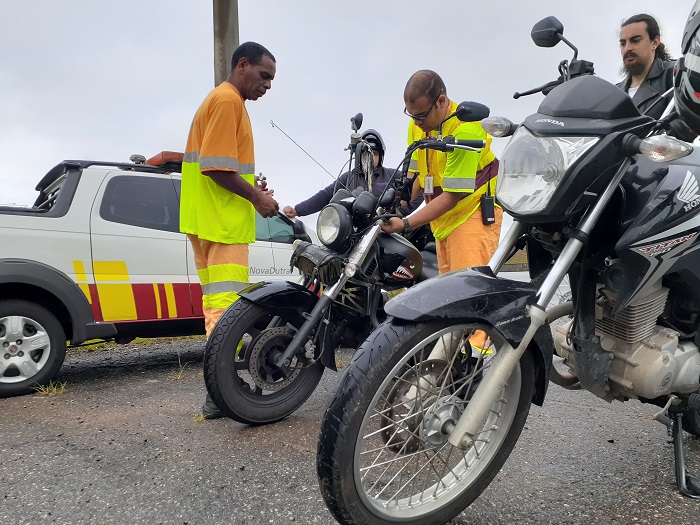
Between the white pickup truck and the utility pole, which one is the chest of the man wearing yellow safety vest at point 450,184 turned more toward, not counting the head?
the white pickup truck

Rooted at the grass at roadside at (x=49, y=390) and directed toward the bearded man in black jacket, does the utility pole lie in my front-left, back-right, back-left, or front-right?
front-left

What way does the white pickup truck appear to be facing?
to the viewer's right

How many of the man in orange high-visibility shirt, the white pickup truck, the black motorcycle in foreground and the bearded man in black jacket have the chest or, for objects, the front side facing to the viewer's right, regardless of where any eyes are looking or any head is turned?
2

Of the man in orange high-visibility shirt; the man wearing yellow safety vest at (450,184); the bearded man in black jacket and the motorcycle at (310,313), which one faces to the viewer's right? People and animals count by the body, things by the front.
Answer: the man in orange high-visibility shirt

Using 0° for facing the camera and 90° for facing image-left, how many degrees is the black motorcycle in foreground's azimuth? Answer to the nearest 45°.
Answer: approximately 45°

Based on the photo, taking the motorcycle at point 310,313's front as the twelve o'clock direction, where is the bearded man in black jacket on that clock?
The bearded man in black jacket is roughly at 7 o'clock from the motorcycle.

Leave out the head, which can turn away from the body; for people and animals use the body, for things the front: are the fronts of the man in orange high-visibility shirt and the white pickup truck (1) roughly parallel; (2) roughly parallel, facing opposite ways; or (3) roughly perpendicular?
roughly parallel

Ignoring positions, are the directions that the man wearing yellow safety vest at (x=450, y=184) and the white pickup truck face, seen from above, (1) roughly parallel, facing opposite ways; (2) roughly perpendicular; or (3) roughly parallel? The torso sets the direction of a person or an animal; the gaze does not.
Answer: roughly parallel, facing opposite ways

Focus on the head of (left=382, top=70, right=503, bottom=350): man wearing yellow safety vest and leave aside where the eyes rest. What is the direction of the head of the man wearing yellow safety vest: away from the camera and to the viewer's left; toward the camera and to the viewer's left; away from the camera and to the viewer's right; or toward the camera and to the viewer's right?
toward the camera and to the viewer's left

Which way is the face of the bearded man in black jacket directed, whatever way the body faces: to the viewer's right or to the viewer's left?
to the viewer's left

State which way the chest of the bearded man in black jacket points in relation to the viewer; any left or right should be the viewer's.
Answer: facing the viewer and to the left of the viewer

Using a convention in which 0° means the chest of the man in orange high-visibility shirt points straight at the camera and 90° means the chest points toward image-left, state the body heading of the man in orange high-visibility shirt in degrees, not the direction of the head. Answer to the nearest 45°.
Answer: approximately 270°

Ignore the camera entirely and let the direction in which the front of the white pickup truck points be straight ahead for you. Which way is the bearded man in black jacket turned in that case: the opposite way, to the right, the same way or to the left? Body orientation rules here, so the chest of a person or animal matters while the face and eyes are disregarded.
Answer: the opposite way

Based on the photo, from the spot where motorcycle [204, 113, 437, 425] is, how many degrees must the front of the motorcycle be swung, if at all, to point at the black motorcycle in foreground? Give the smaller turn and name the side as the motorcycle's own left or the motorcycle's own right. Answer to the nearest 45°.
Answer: approximately 90° to the motorcycle's own left

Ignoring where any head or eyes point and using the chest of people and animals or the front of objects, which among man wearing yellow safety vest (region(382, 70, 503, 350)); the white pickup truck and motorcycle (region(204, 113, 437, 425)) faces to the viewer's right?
the white pickup truck

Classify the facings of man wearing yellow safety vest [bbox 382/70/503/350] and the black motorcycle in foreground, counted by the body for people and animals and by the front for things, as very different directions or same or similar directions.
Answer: same or similar directions
